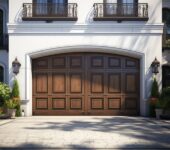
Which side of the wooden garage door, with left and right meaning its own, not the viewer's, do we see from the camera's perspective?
front

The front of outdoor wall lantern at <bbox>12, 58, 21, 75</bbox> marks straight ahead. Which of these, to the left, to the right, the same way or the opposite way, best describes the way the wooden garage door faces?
the same way

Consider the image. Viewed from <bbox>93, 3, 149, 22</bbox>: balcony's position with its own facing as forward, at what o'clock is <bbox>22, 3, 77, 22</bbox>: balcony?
<bbox>22, 3, 77, 22</bbox>: balcony is roughly at 3 o'clock from <bbox>93, 3, 149, 22</bbox>: balcony.

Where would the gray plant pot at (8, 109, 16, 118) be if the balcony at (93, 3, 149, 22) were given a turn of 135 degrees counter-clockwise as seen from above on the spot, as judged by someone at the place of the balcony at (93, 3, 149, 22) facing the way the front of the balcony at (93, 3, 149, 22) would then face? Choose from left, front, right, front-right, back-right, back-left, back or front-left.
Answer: back-left

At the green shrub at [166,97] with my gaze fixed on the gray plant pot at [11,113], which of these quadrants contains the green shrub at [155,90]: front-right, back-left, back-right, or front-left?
front-right

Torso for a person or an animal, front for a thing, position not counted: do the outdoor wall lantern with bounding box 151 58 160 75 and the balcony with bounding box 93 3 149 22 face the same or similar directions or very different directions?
same or similar directions

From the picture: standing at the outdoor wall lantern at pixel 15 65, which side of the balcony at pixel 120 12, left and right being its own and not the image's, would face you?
right

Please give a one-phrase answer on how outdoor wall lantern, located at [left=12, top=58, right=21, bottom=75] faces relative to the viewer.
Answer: facing the viewer

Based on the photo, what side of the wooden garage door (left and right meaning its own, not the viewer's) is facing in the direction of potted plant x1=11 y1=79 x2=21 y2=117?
right

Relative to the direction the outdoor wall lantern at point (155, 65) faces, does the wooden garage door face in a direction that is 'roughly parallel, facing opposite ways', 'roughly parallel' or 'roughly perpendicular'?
roughly parallel

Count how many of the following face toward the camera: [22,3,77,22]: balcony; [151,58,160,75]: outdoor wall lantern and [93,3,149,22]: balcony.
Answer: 3

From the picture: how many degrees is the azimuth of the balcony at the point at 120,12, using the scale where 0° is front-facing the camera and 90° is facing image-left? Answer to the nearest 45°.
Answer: approximately 0°

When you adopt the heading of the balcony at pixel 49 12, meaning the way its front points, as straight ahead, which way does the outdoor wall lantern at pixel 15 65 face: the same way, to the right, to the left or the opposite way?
the same way

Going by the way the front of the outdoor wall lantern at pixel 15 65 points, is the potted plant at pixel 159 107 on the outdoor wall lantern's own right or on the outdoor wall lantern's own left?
on the outdoor wall lantern's own left

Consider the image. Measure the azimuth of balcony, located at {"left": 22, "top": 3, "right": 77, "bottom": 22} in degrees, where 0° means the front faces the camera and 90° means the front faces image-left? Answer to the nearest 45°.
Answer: approximately 0°

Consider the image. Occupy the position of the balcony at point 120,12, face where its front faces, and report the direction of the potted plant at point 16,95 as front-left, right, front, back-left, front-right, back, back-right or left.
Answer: right
